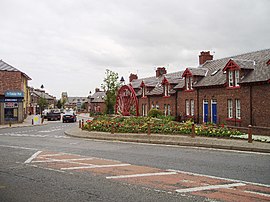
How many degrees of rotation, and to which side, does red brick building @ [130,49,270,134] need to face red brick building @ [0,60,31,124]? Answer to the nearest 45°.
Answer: approximately 45° to its right

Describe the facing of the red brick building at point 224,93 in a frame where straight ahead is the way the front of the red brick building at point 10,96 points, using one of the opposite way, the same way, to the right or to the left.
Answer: to the right

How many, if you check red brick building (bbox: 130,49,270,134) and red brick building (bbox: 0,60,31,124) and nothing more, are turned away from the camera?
0

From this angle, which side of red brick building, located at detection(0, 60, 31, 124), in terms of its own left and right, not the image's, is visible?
front

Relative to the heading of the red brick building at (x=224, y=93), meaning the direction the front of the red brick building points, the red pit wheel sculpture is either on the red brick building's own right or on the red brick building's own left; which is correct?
on the red brick building's own right

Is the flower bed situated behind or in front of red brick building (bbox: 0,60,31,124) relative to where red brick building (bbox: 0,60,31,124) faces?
in front

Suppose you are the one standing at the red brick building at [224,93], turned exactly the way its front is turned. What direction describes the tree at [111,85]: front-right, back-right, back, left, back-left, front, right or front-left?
right

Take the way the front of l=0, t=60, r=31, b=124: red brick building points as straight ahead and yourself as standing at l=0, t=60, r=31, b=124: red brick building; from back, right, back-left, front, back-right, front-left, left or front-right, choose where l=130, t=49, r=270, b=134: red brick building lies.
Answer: front-left

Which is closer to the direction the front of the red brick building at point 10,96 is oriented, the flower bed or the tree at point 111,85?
the flower bed

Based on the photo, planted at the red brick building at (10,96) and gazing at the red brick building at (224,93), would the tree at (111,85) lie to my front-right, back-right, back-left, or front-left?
front-left

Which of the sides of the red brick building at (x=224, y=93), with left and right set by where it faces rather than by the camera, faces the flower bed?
front
